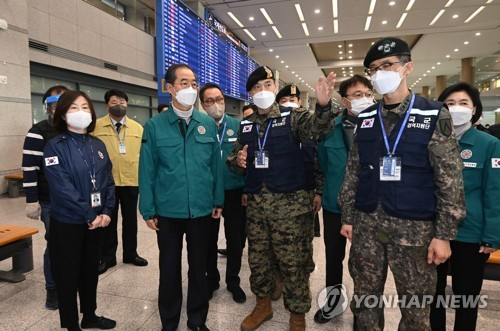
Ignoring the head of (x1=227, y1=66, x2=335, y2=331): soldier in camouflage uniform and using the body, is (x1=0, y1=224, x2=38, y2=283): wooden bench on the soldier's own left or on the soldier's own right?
on the soldier's own right

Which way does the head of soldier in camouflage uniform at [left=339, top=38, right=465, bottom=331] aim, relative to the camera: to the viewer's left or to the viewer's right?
to the viewer's left

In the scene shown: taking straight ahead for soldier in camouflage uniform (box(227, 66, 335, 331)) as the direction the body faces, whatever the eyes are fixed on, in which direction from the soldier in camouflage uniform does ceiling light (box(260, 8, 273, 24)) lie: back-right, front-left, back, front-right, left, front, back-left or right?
back-right

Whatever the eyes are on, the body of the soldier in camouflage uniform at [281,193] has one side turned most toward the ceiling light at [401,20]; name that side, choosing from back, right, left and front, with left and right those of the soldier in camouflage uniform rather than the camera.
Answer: back

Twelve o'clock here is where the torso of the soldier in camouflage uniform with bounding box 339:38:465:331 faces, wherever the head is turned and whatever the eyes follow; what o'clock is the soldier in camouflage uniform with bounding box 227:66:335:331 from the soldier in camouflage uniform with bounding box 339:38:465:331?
the soldier in camouflage uniform with bounding box 227:66:335:331 is roughly at 2 o'clock from the soldier in camouflage uniform with bounding box 339:38:465:331.
